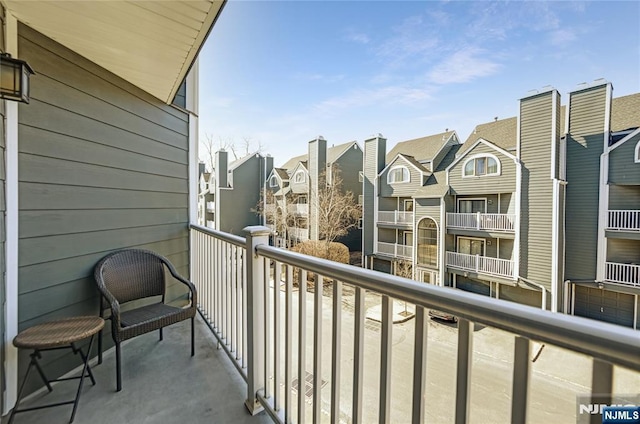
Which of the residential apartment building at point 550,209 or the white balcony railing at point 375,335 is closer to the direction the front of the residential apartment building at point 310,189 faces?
the white balcony railing

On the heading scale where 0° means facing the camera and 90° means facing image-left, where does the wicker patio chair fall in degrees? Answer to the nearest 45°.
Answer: approximately 315°

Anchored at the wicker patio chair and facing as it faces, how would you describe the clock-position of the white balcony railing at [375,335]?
The white balcony railing is roughly at 1 o'clock from the wicker patio chair.

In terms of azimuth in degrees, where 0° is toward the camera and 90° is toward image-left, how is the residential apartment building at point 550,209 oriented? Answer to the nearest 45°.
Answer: approximately 45°

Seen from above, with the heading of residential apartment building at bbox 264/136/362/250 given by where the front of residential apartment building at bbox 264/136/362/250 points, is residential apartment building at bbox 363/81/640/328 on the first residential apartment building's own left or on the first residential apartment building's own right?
on the first residential apartment building's own left

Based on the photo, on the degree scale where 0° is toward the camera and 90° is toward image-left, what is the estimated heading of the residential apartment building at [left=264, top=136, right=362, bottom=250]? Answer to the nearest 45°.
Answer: approximately 45°
